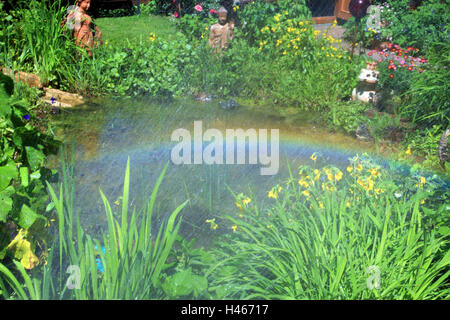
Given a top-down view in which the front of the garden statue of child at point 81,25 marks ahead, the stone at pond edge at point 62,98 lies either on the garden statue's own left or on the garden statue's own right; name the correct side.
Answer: on the garden statue's own right

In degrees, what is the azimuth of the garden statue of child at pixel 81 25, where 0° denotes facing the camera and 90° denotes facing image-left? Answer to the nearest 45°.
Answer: approximately 315°

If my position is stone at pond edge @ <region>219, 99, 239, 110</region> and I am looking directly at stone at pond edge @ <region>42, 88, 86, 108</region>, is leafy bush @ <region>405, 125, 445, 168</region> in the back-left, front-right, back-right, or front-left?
back-left

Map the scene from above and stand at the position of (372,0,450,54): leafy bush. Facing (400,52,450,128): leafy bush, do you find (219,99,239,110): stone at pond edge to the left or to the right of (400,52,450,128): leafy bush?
right

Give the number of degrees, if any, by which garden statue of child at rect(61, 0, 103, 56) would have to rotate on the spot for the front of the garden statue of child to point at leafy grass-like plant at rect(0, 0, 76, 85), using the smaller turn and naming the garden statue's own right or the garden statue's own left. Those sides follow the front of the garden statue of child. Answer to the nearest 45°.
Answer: approximately 90° to the garden statue's own right

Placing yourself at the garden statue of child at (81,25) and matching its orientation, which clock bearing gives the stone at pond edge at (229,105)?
The stone at pond edge is roughly at 12 o'clock from the garden statue of child.
